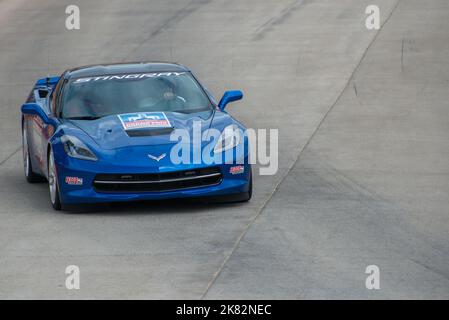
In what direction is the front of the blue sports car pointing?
toward the camera
